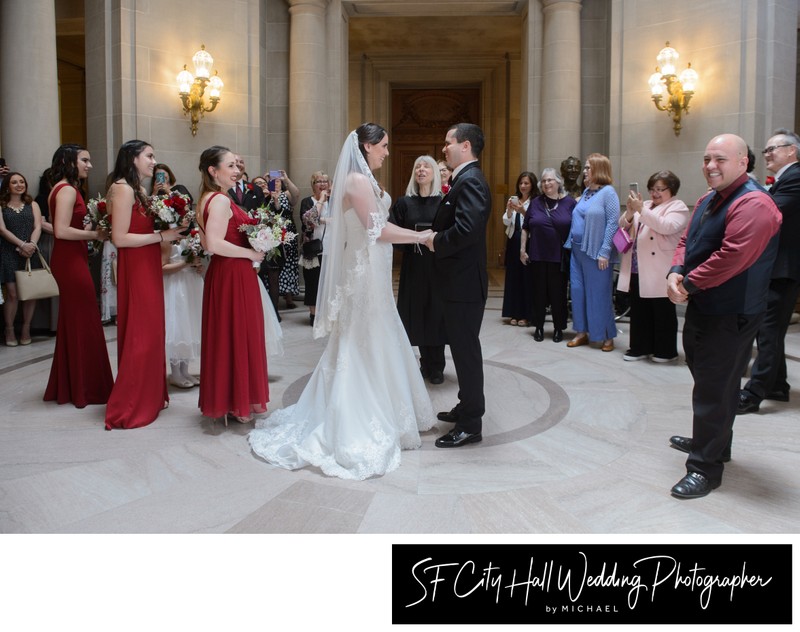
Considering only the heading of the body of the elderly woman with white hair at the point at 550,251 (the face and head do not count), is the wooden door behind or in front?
behind

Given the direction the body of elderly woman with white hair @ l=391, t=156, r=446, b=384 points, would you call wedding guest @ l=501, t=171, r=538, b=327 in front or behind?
behind

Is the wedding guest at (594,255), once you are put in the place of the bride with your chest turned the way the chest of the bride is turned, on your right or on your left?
on your left

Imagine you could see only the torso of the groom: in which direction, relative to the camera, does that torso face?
to the viewer's left

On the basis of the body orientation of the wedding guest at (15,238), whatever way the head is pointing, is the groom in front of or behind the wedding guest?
in front
